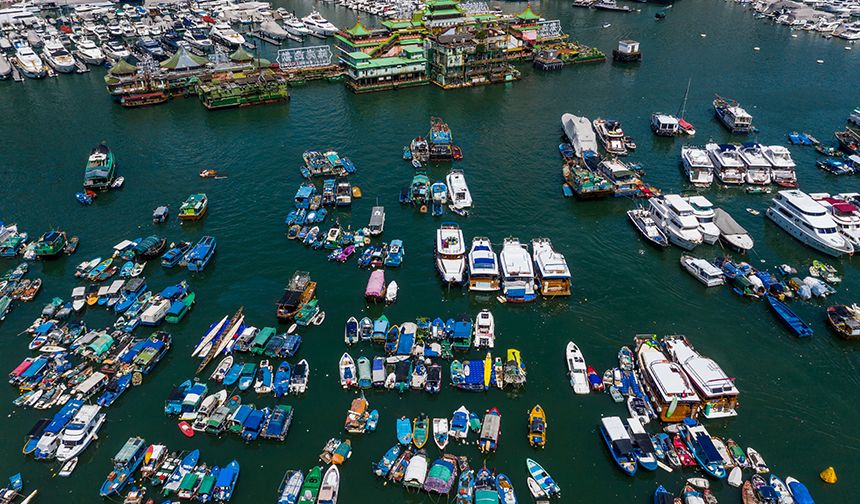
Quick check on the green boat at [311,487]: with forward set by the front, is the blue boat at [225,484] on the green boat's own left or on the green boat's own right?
on the green boat's own left

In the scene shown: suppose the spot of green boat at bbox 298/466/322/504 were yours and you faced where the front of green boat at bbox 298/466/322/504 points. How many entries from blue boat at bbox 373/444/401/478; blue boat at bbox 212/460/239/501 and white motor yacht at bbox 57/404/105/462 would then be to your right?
1

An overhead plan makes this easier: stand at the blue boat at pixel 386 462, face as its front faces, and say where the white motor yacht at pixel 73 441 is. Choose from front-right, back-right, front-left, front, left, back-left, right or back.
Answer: back-left

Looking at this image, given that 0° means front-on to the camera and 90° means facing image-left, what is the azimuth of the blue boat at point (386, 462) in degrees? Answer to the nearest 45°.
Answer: approximately 225°

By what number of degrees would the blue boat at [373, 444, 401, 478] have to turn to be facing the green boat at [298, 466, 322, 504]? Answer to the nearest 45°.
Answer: approximately 135° to its left

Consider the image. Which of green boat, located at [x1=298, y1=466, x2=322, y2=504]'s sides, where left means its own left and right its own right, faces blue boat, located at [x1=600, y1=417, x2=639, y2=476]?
right

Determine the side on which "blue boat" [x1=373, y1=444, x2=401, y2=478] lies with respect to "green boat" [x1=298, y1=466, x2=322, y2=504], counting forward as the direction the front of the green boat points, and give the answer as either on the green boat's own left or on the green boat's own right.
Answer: on the green boat's own right

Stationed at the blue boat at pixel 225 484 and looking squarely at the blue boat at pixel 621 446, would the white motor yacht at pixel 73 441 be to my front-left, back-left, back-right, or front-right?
back-left

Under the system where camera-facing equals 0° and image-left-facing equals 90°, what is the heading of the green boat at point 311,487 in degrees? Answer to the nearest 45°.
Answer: approximately 180°
